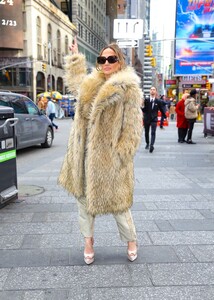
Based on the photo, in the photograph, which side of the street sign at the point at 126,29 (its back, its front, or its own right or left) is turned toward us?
front

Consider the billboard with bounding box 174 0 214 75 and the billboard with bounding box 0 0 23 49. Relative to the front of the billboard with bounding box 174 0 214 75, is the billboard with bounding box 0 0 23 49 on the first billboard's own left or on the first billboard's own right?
on the first billboard's own right

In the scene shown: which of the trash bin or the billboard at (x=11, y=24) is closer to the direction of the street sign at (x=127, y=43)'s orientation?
the trash bin

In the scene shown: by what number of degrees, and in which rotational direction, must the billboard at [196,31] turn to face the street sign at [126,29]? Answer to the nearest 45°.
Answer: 0° — it already faces it

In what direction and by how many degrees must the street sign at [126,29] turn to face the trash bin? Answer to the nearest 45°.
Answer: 0° — it already faces it

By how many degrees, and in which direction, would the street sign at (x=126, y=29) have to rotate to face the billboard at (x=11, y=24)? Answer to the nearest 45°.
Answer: approximately 135° to its right

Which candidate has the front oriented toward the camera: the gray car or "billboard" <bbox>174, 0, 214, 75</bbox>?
the billboard

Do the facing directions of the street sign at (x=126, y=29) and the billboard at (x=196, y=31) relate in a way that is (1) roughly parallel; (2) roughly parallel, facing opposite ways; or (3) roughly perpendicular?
roughly parallel

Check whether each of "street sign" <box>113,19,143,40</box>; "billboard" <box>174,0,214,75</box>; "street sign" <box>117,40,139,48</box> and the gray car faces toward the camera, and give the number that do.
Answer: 3

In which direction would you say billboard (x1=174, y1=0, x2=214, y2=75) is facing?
toward the camera

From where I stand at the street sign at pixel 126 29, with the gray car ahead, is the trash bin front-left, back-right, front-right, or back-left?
front-left

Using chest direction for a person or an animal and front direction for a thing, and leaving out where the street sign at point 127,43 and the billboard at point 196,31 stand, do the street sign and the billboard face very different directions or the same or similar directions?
same or similar directions

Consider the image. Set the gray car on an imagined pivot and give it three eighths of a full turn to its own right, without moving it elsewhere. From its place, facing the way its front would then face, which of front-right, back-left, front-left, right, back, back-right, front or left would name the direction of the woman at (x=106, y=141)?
front

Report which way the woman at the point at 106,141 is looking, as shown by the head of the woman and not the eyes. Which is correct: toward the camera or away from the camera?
toward the camera

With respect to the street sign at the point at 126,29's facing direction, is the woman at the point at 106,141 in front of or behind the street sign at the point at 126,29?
in front

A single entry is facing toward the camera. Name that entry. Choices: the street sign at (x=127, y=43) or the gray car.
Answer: the street sign

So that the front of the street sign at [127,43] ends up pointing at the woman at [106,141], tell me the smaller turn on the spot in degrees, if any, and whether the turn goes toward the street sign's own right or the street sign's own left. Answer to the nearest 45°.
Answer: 0° — it already faces them
